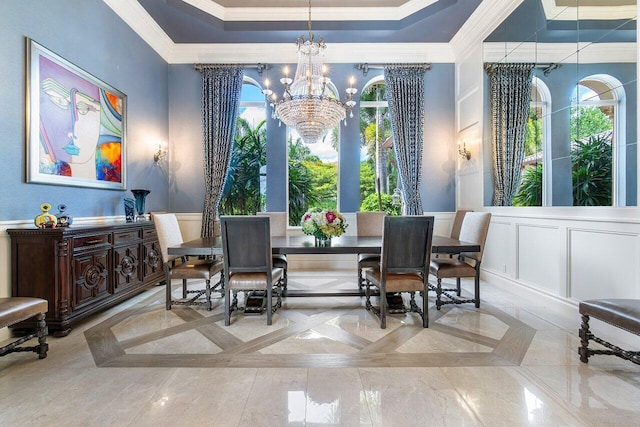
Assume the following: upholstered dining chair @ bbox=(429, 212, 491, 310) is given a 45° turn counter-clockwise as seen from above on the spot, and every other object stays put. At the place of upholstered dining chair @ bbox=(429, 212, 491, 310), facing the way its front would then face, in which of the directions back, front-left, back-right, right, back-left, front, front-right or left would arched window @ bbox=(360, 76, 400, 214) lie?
back-right

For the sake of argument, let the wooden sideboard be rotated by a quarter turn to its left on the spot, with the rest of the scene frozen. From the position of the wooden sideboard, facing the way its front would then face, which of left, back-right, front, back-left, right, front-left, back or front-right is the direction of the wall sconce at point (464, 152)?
front-right

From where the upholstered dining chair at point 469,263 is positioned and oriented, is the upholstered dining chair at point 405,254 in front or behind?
in front

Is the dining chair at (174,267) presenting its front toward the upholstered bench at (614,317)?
yes

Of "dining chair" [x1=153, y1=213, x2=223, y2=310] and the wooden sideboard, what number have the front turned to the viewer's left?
0

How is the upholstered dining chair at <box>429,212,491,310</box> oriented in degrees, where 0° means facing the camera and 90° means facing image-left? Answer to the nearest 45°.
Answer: approximately 45°

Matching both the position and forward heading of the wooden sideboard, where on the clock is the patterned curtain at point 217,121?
The patterned curtain is roughly at 9 o'clock from the wooden sideboard.

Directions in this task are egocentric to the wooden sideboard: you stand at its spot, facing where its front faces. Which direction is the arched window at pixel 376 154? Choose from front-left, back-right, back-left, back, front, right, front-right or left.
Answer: front-left

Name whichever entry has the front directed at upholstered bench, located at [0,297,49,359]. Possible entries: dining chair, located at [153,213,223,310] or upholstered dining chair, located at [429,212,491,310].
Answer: the upholstered dining chair

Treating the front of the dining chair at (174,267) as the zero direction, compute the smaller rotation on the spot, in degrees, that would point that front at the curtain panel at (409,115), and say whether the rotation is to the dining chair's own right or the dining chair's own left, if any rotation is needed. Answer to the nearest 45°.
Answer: approximately 45° to the dining chair's own left

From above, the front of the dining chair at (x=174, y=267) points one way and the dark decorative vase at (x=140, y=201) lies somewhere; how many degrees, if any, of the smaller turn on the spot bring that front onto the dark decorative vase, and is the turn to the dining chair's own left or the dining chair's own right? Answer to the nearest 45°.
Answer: approximately 135° to the dining chair's own left

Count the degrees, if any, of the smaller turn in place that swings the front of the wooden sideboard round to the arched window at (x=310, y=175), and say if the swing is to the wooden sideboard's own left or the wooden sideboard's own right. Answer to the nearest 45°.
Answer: approximately 45° to the wooden sideboard's own left

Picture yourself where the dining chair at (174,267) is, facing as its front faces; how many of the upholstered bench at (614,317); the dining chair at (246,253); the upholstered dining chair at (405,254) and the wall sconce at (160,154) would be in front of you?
3

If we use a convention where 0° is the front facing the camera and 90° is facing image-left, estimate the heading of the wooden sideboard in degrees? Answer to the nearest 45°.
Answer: approximately 315°

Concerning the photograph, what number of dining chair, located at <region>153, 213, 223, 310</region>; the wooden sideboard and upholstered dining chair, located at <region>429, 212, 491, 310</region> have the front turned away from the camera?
0

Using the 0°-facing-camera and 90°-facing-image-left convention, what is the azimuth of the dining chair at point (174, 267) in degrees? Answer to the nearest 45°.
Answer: approximately 315°

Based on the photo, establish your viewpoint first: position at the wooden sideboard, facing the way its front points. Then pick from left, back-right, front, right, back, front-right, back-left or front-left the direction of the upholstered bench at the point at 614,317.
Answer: front

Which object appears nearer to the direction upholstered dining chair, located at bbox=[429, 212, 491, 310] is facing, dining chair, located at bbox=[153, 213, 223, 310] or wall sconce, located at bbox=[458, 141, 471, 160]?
the dining chair
